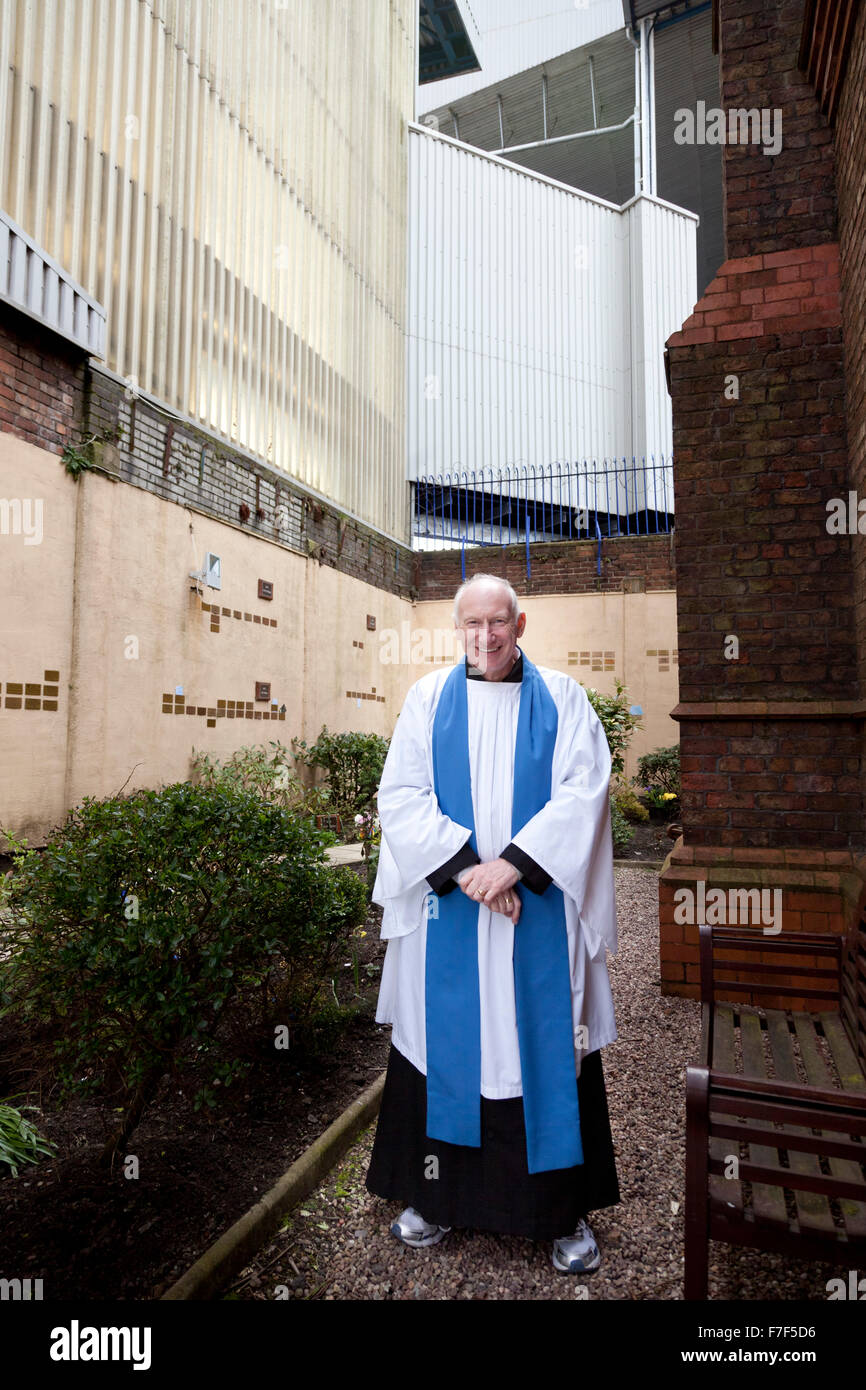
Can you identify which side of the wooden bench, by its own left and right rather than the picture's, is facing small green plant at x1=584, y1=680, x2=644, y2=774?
right

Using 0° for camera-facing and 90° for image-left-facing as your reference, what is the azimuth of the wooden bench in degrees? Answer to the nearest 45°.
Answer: approximately 90°

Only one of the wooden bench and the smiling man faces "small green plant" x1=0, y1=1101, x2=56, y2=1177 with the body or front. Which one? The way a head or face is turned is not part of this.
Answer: the wooden bench

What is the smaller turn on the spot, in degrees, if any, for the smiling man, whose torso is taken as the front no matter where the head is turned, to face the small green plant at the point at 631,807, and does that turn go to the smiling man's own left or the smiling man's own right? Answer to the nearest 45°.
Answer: approximately 180°

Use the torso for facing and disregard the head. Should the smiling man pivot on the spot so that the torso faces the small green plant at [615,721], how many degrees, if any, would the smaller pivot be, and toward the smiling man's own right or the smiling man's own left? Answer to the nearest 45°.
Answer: approximately 180°

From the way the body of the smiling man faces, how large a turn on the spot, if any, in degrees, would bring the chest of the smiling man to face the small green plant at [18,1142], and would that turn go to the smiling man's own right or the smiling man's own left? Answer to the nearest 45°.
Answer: approximately 90° to the smiling man's own right

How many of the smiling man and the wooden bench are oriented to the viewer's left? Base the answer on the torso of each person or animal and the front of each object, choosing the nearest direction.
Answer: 1

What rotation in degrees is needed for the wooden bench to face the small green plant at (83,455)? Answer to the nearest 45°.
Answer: approximately 45° to its right

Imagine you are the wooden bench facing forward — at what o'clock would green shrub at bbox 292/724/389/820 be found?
The green shrub is roughly at 2 o'clock from the wooden bench.

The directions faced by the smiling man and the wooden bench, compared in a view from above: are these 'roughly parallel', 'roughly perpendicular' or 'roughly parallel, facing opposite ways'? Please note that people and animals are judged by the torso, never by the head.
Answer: roughly perpendicular

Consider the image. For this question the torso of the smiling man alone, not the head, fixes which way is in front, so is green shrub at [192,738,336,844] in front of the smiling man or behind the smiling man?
behind

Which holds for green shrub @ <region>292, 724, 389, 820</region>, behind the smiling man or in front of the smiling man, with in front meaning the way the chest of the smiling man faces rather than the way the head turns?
behind

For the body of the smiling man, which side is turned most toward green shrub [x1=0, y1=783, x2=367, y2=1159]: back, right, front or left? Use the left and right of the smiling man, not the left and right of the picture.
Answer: right
